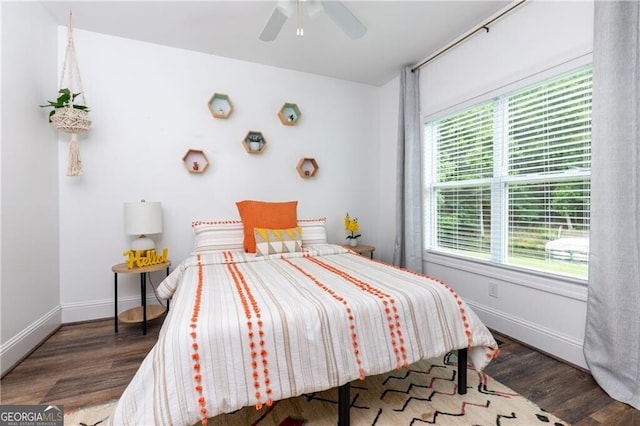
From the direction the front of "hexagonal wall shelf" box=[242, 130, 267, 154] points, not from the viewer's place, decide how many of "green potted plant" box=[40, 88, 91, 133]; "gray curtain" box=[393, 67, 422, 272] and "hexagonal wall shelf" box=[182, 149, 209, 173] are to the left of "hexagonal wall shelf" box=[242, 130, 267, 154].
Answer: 1

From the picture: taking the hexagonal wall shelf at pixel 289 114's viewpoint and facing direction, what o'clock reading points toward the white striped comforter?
The white striped comforter is roughly at 12 o'clock from the hexagonal wall shelf.

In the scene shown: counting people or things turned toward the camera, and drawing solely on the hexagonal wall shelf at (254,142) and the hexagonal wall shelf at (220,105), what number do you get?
2

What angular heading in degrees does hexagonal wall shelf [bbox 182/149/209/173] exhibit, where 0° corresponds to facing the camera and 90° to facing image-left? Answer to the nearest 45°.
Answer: approximately 0°

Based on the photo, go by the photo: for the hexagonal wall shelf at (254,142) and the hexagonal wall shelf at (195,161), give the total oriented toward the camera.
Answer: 2

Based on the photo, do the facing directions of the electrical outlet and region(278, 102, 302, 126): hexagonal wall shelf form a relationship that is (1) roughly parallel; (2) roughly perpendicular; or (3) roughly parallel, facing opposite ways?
roughly perpendicular

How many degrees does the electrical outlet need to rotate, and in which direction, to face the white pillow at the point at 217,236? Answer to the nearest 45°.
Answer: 0° — it already faces it

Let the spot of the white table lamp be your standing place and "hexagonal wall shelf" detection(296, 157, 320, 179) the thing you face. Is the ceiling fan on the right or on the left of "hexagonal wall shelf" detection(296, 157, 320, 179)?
right

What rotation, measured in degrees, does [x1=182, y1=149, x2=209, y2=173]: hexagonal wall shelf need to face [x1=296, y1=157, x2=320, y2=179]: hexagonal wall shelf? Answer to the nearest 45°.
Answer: approximately 90° to its left
